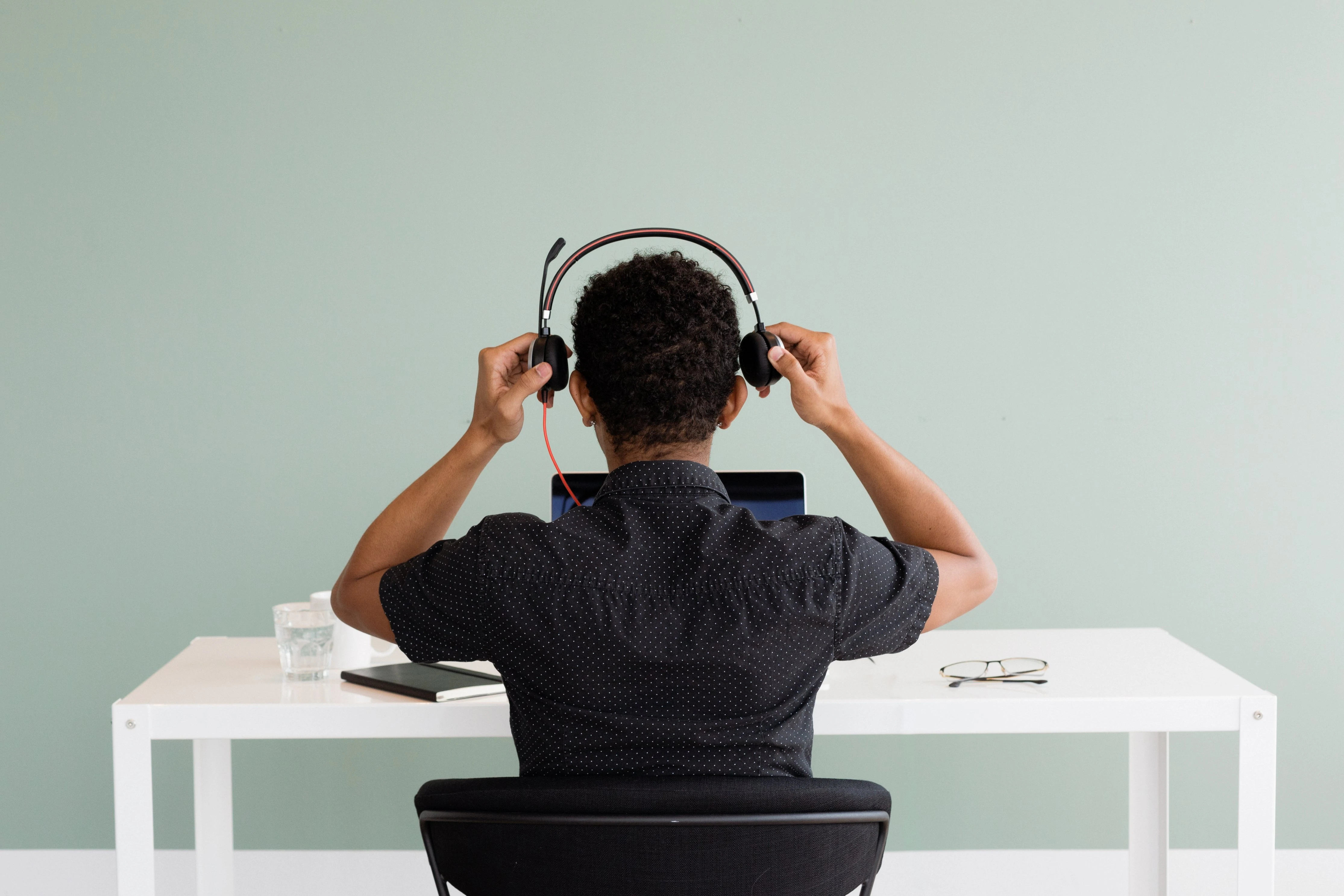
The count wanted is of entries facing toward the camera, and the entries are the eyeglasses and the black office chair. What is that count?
0

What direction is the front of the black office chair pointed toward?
away from the camera

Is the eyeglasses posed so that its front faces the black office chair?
no

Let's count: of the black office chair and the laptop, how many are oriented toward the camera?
1

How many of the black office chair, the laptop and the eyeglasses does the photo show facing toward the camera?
1

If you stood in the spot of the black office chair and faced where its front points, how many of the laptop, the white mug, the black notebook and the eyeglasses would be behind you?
0

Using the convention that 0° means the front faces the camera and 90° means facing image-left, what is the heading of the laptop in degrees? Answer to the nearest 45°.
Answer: approximately 0°

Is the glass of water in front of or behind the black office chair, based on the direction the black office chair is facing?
in front

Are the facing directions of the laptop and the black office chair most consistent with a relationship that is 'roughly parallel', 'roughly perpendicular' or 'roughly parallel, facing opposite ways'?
roughly parallel, facing opposite ways
